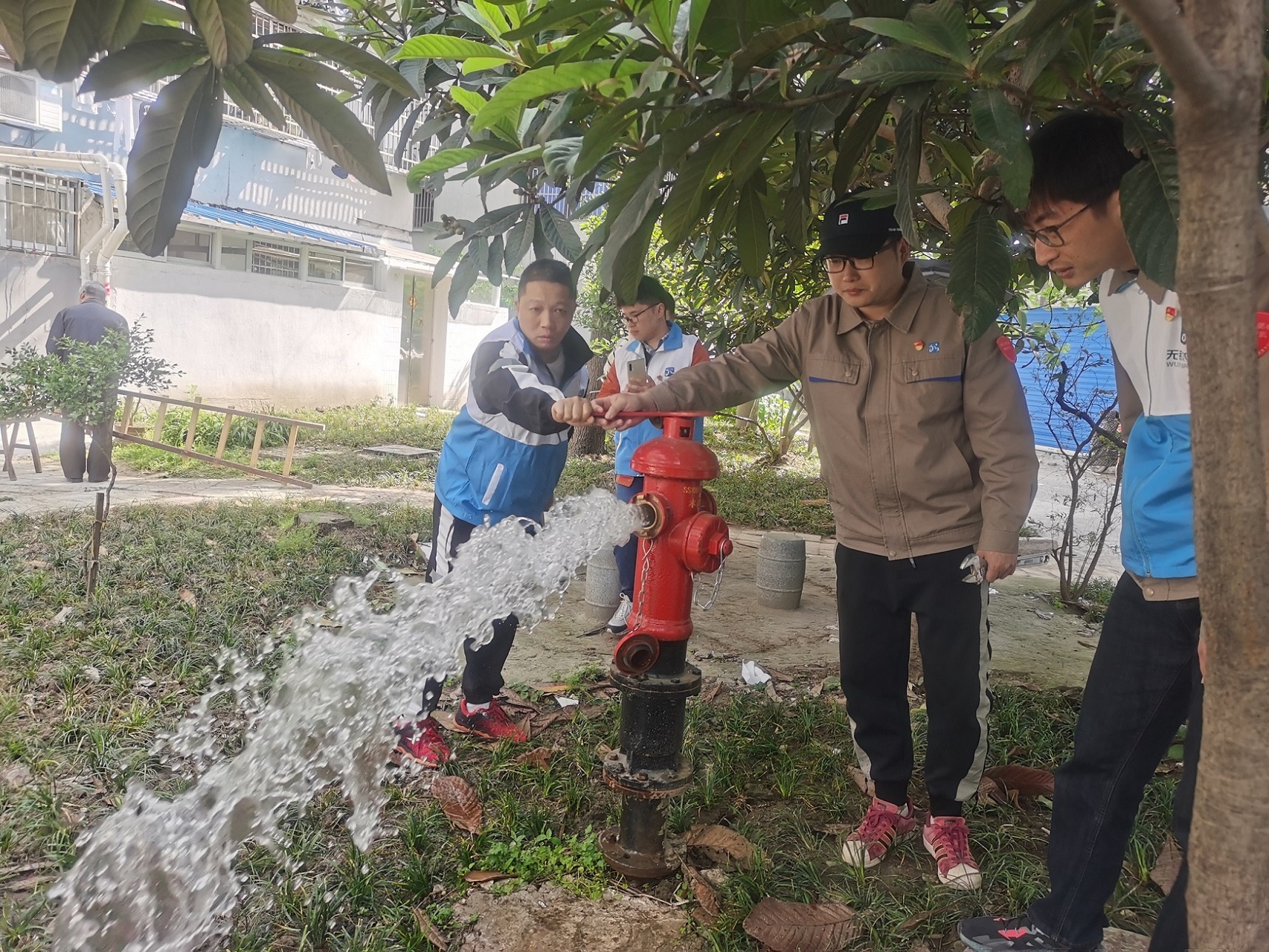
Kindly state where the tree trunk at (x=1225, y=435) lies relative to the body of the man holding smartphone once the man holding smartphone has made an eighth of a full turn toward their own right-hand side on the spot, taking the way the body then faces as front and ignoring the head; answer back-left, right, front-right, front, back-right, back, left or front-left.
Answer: left

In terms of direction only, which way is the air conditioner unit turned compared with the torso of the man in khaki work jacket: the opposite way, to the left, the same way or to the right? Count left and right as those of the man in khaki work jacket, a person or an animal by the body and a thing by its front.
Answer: to the left

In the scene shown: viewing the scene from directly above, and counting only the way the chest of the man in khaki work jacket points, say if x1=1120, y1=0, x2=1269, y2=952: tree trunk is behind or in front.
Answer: in front

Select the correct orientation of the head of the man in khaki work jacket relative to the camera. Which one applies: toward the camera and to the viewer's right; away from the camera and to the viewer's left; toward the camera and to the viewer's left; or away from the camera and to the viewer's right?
toward the camera and to the viewer's left

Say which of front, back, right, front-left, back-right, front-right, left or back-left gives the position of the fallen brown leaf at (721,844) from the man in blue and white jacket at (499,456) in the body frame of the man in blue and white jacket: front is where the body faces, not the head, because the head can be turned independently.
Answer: front

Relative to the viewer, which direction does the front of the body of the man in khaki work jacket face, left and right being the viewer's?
facing the viewer

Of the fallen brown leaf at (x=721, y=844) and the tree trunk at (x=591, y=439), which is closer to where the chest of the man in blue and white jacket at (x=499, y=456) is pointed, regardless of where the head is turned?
the fallen brown leaf

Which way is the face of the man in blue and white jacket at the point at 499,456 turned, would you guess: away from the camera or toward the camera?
toward the camera

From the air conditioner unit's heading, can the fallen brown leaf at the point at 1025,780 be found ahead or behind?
ahead

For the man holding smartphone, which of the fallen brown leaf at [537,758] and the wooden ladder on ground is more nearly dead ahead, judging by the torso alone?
the fallen brown leaf

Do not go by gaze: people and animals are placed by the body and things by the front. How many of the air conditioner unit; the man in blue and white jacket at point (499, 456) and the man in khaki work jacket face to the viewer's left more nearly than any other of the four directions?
0

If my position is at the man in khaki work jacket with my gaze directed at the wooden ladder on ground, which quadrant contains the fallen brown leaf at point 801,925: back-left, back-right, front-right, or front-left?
back-left

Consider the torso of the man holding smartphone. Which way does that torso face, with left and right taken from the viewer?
facing the viewer and to the left of the viewer

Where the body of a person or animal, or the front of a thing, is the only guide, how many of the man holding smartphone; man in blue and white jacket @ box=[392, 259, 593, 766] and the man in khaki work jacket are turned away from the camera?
0

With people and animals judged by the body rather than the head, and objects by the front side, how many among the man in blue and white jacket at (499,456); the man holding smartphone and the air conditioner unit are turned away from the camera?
0

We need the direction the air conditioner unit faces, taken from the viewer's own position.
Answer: facing the viewer and to the right of the viewer
